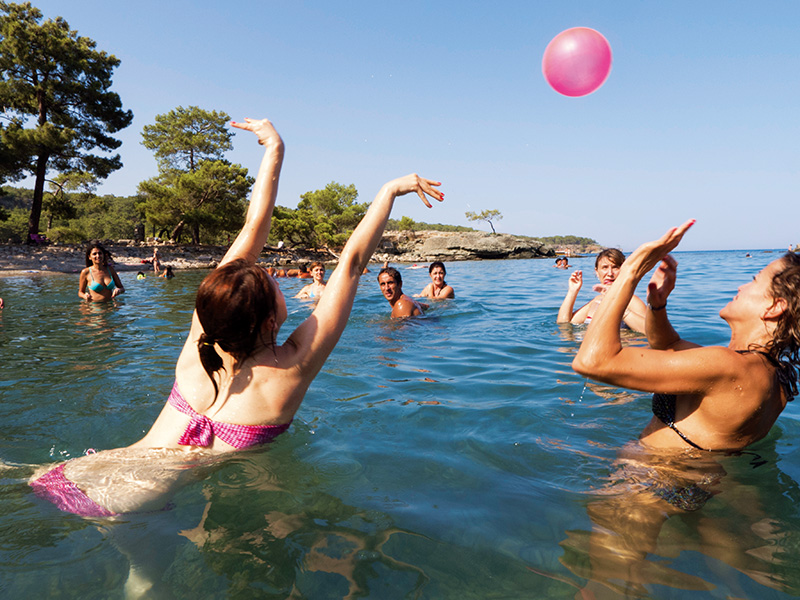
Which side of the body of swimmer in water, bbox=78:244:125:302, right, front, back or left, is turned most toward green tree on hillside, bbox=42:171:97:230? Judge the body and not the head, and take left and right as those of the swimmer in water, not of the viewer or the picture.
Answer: back

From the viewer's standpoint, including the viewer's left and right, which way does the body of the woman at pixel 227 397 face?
facing away from the viewer and to the right of the viewer

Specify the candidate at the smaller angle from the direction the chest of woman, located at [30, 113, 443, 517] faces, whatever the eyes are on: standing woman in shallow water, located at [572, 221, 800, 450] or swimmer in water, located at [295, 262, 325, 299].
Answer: the swimmer in water

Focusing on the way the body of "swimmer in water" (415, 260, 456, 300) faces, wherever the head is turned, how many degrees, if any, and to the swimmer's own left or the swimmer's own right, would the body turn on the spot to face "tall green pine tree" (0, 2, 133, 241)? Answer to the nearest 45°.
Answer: approximately 135° to the swimmer's own right

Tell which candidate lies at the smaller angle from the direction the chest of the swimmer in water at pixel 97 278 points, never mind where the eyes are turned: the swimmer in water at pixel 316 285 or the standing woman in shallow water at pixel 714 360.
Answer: the standing woman in shallow water

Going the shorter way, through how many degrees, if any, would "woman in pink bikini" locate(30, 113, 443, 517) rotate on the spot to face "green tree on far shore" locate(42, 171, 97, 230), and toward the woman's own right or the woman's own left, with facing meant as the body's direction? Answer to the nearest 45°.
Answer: approximately 45° to the woman's own left

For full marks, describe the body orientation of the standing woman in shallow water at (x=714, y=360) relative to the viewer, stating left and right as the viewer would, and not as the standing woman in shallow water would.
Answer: facing to the left of the viewer

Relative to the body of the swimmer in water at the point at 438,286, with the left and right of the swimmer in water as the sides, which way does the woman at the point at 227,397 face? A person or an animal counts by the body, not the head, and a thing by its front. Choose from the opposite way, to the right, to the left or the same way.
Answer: the opposite way

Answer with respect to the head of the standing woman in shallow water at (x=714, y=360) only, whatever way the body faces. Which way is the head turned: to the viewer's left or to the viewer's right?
to the viewer's left

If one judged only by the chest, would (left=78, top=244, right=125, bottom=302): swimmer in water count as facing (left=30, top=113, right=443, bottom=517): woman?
yes

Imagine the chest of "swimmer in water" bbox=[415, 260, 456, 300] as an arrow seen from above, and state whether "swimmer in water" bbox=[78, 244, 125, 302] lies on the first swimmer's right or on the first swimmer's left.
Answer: on the first swimmer's right

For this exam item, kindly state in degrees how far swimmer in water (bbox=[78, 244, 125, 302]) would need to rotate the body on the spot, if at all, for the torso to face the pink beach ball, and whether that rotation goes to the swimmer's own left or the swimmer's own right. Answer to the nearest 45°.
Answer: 0° — they already face it

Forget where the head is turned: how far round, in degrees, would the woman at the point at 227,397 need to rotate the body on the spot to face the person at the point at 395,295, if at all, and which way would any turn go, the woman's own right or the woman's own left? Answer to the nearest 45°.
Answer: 0° — they already face them
